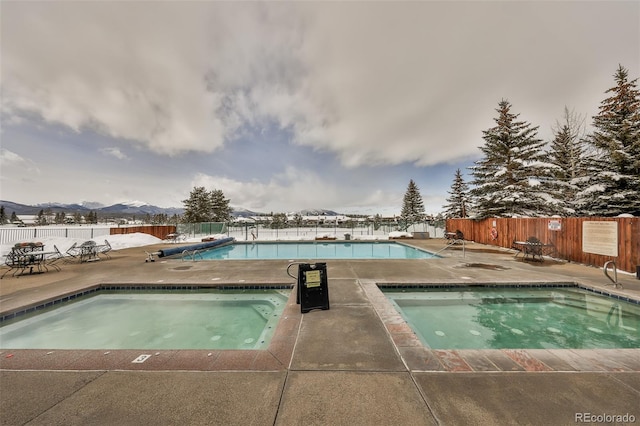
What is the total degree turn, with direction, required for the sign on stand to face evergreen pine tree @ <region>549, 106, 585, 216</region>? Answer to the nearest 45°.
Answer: approximately 135° to its left

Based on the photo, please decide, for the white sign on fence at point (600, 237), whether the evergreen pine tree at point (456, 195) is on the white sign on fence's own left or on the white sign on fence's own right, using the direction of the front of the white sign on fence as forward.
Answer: on the white sign on fence's own right

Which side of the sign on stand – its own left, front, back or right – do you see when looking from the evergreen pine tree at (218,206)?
back

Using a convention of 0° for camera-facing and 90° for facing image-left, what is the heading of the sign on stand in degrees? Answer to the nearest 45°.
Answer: approximately 0°

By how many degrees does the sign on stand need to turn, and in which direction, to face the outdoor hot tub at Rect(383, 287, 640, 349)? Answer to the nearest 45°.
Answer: approximately 90° to its left

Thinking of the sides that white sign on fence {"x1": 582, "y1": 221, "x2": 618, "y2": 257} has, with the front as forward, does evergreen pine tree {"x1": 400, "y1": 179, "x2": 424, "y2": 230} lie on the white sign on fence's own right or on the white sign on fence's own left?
on the white sign on fence's own right

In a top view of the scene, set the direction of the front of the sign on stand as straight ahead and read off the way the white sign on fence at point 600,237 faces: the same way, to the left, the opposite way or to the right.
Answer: to the right

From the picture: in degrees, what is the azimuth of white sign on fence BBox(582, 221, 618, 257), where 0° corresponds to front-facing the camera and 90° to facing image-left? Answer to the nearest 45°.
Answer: approximately 45°

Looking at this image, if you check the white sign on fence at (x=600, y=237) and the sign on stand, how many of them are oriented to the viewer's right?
0

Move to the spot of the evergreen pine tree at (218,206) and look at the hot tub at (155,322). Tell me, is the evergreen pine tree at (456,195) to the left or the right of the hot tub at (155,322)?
left

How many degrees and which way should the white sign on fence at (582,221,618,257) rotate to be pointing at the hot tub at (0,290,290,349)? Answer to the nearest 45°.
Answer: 0° — it already faces it
